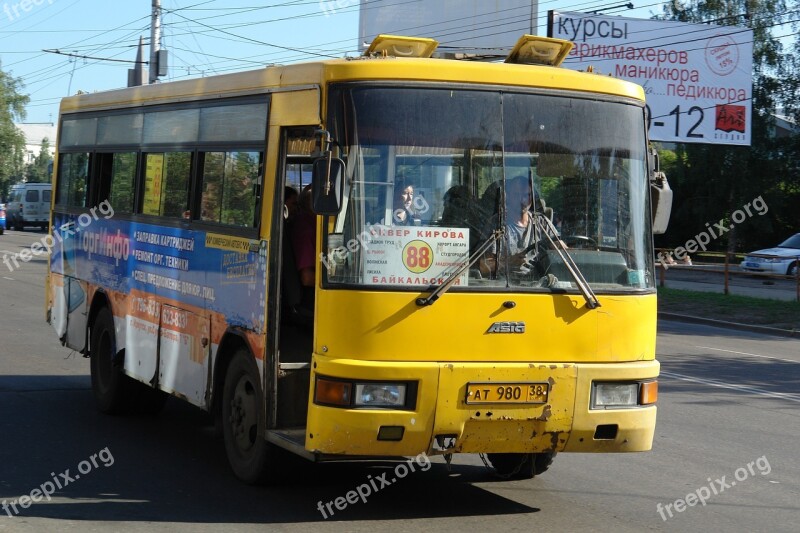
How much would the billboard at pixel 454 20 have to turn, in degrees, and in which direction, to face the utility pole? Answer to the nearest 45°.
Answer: approximately 45° to its right

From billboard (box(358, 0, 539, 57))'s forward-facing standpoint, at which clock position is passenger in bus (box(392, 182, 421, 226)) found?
The passenger in bus is roughly at 12 o'clock from the billboard.

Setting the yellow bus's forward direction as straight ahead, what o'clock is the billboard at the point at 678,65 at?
The billboard is roughly at 8 o'clock from the yellow bus.

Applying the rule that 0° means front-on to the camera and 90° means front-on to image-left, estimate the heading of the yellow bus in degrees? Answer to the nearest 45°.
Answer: approximately 315°

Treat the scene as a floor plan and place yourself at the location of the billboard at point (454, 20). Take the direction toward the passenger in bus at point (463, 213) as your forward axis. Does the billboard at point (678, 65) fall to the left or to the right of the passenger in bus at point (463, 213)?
left

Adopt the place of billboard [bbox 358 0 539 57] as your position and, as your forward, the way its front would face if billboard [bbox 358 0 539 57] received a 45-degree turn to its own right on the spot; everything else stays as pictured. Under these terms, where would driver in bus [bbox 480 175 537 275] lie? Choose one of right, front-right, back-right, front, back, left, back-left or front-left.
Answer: front-left

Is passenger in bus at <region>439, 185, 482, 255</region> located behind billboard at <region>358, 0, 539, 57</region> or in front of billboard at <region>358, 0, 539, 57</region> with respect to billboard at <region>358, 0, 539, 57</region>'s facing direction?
in front

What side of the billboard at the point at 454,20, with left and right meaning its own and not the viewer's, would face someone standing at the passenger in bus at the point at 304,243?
front
